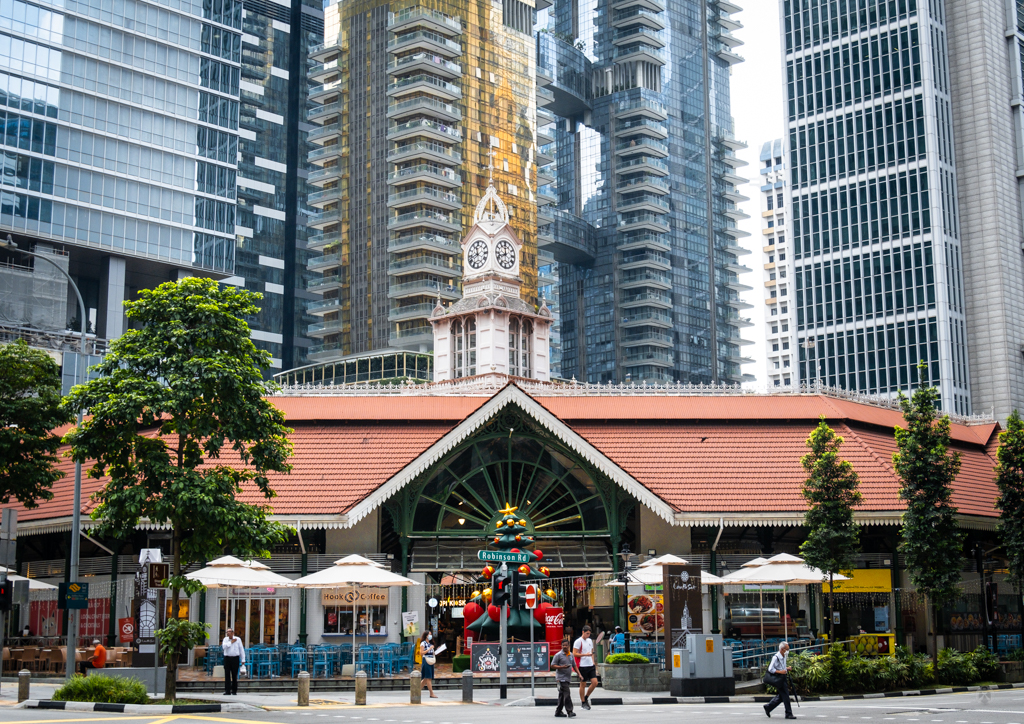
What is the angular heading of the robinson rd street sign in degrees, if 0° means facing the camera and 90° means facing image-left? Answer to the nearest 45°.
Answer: approximately 0°

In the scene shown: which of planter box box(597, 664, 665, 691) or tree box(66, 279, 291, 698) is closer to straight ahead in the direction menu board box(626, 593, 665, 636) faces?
the planter box

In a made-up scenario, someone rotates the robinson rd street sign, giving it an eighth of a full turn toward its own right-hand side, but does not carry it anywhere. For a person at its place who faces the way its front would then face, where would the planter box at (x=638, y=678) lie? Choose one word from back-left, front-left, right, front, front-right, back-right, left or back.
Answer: back

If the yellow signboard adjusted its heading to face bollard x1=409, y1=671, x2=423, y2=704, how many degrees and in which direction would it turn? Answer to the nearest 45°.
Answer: approximately 45° to its right

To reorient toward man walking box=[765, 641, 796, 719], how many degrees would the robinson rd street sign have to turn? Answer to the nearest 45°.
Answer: approximately 45° to its left

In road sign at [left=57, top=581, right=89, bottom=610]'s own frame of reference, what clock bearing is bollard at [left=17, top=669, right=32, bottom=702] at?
The bollard is roughly at 1 o'clock from the road sign.

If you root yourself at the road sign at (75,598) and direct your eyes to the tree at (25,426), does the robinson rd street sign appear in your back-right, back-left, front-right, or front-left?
back-right
